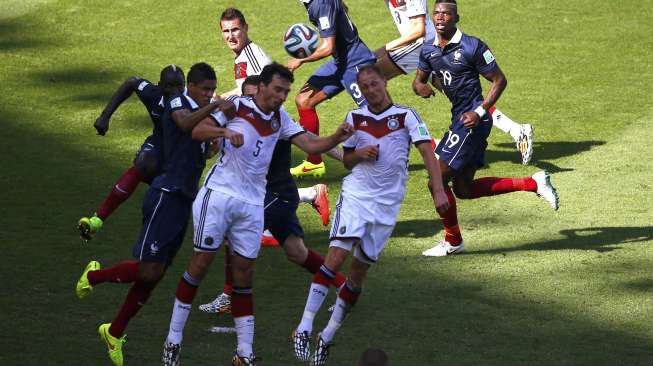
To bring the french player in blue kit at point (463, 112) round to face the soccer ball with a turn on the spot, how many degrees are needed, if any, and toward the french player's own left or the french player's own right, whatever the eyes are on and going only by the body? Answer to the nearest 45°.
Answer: approximately 45° to the french player's own right

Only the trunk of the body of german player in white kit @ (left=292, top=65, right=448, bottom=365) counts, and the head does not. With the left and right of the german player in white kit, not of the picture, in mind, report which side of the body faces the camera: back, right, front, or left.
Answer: front

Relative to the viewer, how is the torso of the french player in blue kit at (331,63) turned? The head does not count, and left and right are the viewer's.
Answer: facing to the left of the viewer

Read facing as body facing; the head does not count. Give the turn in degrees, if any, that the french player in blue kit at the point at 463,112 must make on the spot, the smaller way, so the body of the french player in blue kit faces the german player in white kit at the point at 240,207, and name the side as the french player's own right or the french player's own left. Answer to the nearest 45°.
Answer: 0° — they already face them

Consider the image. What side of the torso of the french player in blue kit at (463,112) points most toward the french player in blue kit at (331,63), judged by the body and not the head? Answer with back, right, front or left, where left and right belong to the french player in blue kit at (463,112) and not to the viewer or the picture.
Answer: right

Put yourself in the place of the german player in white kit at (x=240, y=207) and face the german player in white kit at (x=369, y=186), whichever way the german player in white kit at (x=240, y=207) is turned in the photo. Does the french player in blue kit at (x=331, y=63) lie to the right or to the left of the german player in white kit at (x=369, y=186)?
left

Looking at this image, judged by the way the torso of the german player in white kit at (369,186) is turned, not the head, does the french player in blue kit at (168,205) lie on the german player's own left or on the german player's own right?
on the german player's own right

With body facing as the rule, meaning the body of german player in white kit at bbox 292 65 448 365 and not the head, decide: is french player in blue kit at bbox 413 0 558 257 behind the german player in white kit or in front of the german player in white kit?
behind

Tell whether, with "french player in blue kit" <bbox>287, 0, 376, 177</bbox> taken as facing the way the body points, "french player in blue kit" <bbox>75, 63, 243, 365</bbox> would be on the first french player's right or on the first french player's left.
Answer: on the first french player's left
